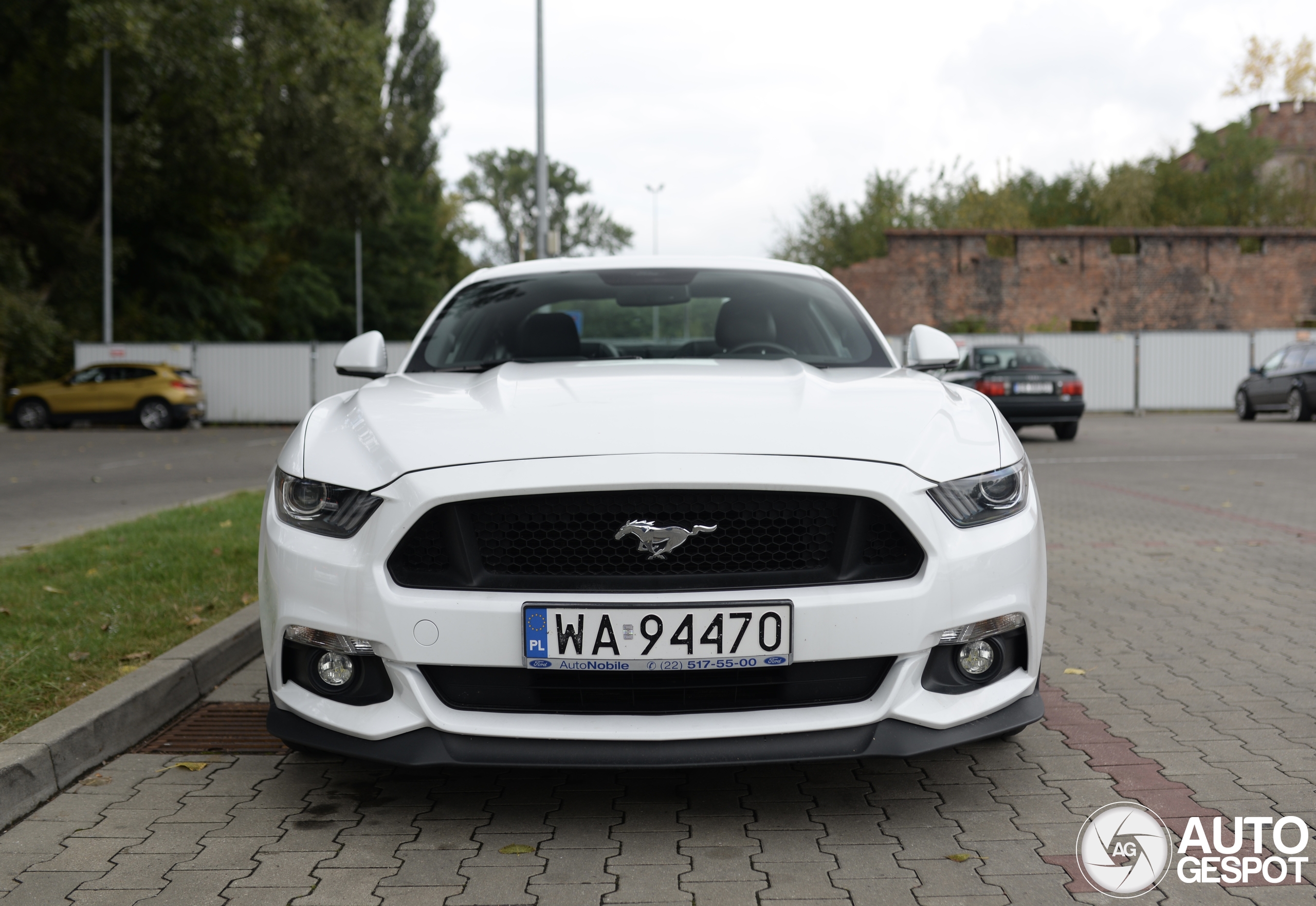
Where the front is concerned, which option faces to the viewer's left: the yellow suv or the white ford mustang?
the yellow suv

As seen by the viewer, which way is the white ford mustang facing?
toward the camera

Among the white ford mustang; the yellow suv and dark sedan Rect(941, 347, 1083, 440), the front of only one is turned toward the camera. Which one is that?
the white ford mustang

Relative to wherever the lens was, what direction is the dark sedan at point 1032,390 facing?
facing away from the viewer and to the left of the viewer

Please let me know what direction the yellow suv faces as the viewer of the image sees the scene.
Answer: facing to the left of the viewer

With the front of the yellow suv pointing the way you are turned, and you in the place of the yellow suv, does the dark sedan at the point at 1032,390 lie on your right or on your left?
on your left

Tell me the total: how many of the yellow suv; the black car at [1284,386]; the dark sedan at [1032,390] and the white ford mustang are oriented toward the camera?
1

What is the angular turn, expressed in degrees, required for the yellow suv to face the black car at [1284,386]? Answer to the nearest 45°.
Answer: approximately 135° to its left

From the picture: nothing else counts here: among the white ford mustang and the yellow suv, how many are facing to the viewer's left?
1

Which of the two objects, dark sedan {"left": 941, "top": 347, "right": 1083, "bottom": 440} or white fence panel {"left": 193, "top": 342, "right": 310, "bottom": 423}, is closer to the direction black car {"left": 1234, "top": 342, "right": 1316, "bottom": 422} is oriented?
the white fence panel

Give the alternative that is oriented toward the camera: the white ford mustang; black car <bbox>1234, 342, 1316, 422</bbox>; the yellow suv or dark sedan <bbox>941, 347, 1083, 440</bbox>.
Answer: the white ford mustang
